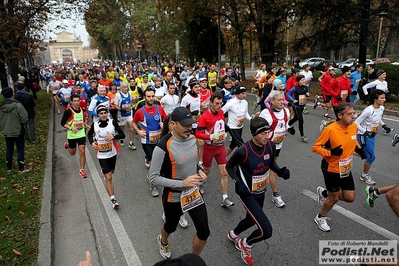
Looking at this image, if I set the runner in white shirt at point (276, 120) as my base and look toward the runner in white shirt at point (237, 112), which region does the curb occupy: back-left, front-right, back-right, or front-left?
front-left

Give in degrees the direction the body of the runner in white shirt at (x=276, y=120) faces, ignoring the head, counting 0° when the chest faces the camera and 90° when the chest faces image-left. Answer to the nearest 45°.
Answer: approximately 315°

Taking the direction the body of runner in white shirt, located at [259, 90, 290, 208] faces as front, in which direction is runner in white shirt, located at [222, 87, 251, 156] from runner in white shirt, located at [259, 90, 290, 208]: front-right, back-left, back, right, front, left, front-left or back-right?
back

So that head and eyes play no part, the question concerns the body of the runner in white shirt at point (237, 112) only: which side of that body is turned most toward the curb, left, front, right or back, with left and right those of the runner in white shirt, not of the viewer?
right

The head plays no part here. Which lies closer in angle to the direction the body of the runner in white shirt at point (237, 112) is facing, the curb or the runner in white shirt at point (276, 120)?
the runner in white shirt

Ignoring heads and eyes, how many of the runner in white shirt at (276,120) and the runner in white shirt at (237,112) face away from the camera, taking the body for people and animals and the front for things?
0

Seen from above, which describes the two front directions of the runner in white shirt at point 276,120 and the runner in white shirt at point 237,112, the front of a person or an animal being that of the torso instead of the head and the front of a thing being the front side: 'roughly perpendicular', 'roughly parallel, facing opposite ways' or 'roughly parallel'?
roughly parallel

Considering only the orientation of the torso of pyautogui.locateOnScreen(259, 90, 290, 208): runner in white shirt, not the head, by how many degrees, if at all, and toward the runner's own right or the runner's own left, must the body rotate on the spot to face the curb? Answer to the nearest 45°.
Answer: approximately 90° to the runner's own right

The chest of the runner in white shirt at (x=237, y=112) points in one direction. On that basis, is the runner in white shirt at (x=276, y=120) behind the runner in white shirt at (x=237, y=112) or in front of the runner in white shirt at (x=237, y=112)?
in front

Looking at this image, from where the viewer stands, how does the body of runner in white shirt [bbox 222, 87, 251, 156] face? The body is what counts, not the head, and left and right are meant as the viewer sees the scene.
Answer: facing the viewer and to the right of the viewer
